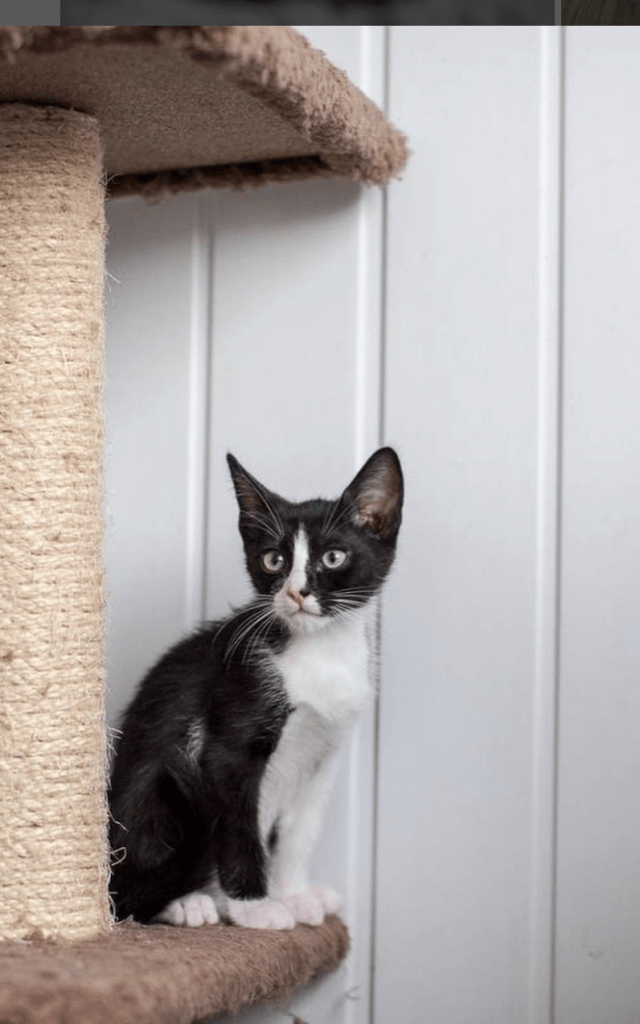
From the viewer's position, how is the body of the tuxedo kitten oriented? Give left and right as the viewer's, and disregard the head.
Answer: facing the viewer and to the right of the viewer
